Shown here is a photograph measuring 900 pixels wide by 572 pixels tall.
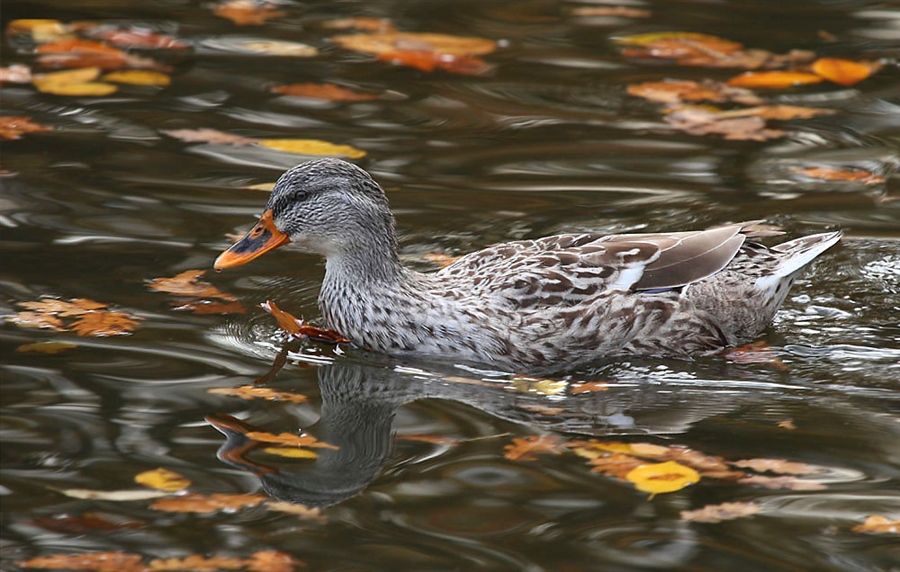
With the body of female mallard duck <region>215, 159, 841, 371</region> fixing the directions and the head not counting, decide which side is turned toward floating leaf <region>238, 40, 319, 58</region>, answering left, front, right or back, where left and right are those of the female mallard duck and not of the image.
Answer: right

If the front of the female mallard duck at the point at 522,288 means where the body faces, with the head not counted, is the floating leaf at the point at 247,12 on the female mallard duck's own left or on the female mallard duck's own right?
on the female mallard duck's own right

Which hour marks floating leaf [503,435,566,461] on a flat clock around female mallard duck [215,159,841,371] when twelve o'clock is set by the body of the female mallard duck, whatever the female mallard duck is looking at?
The floating leaf is roughly at 9 o'clock from the female mallard duck.

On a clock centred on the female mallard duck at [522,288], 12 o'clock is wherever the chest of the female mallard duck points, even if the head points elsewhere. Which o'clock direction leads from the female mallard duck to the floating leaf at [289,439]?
The floating leaf is roughly at 10 o'clock from the female mallard duck.

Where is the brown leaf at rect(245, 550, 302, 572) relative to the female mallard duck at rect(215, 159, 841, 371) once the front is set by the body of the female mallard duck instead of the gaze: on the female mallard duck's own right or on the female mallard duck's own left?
on the female mallard duck's own left

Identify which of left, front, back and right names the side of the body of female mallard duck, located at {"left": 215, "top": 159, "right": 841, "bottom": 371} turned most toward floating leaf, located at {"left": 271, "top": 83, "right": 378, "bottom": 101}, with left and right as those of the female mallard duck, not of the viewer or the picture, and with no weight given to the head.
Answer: right

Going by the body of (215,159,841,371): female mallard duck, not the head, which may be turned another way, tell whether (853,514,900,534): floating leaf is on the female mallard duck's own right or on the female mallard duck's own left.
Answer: on the female mallard duck's own left

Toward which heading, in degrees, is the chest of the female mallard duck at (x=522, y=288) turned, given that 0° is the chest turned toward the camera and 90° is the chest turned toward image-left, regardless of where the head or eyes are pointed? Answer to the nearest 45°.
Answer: approximately 90°

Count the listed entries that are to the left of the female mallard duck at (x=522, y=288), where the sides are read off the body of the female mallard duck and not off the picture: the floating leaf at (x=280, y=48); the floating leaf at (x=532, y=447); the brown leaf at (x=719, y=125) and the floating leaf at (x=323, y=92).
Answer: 1

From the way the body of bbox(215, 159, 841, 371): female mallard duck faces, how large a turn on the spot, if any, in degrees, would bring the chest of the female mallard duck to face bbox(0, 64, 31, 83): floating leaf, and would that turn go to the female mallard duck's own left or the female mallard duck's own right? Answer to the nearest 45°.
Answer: approximately 45° to the female mallard duck's own right

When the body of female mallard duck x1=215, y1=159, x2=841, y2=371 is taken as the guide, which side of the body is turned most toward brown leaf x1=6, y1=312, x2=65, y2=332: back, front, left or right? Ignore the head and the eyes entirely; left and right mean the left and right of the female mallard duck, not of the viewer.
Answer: front

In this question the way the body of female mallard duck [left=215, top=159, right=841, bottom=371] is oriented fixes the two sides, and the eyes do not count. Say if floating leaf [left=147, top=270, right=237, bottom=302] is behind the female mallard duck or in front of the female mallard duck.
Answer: in front

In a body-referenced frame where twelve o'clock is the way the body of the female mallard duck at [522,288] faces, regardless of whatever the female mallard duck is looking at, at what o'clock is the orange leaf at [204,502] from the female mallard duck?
The orange leaf is roughly at 10 o'clock from the female mallard duck.

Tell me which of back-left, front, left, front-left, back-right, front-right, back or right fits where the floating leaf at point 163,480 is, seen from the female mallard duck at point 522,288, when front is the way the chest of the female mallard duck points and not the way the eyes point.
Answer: front-left

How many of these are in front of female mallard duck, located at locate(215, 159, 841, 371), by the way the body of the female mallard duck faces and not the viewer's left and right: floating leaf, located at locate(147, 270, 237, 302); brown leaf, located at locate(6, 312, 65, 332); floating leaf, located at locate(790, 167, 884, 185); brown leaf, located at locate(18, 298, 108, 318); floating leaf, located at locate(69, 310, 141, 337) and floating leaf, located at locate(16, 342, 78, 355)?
5
